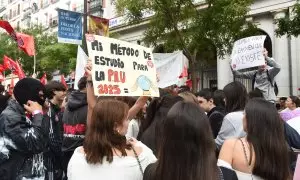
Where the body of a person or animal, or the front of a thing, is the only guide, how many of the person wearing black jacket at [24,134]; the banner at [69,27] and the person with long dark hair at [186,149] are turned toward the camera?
1

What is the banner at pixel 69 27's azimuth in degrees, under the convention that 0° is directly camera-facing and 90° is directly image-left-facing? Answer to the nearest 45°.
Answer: approximately 0°

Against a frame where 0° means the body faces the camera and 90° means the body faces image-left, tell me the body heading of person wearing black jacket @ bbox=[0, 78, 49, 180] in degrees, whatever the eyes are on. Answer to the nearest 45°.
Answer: approximately 270°

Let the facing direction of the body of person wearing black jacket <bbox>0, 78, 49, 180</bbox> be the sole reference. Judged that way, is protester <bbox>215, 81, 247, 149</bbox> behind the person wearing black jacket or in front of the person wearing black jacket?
in front

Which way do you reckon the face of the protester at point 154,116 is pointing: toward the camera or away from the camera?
away from the camera

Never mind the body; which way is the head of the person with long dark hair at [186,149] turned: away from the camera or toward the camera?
away from the camera

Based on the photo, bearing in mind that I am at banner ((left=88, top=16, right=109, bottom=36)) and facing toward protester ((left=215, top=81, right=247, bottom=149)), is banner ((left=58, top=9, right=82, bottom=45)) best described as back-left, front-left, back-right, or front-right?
back-right

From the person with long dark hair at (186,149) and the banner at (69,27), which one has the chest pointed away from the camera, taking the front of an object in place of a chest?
the person with long dark hair

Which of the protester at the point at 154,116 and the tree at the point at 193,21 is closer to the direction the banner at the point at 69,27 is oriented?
the protester

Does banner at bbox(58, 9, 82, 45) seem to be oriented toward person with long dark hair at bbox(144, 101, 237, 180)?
yes

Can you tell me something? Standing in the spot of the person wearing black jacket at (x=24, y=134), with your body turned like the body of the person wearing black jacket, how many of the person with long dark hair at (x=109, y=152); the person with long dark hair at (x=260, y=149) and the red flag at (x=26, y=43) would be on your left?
1

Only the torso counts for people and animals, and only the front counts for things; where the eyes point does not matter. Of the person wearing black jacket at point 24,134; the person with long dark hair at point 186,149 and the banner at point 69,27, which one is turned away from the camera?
the person with long dark hair

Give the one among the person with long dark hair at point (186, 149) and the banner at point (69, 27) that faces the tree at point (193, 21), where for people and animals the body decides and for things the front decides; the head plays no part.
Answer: the person with long dark hair

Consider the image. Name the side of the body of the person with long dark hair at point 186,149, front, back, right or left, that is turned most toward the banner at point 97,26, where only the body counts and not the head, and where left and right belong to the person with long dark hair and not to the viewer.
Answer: front

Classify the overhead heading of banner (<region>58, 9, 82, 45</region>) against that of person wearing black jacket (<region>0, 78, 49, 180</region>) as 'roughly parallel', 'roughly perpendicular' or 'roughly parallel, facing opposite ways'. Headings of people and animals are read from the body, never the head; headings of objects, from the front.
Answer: roughly perpendicular

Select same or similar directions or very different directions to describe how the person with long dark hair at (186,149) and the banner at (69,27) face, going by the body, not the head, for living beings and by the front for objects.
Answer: very different directions

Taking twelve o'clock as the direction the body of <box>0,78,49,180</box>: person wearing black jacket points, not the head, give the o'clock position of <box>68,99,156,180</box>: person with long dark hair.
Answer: The person with long dark hair is roughly at 2 o'clock from the person wearing black jacket.

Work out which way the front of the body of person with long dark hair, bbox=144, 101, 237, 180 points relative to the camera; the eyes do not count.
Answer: away from the camera

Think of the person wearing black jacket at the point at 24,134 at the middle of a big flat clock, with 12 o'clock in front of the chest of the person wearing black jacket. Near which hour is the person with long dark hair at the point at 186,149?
The person with long dark hair is roughly at 2 o'clock from the person wearing black jacket.
